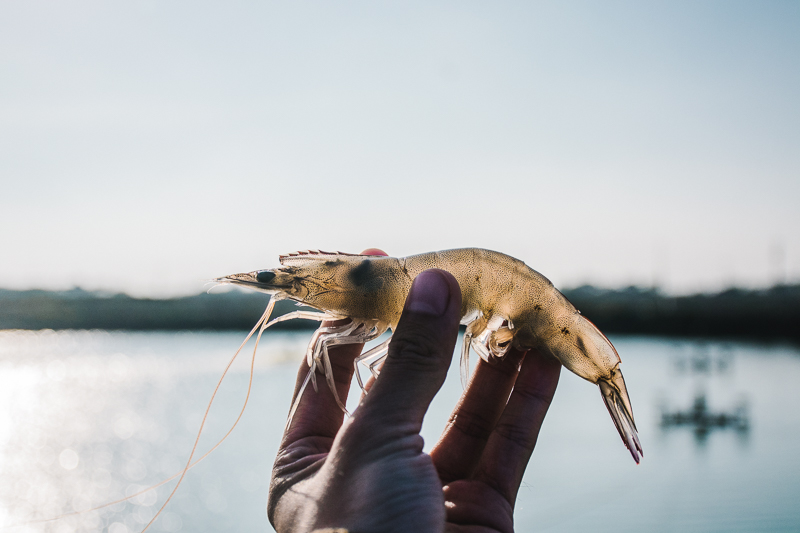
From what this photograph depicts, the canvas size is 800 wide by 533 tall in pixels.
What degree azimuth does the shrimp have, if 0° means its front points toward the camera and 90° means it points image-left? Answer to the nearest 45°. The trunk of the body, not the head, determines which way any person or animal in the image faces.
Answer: approximately 90°
